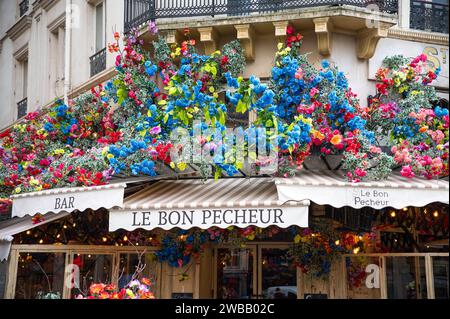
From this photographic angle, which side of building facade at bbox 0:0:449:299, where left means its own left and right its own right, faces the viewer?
front
